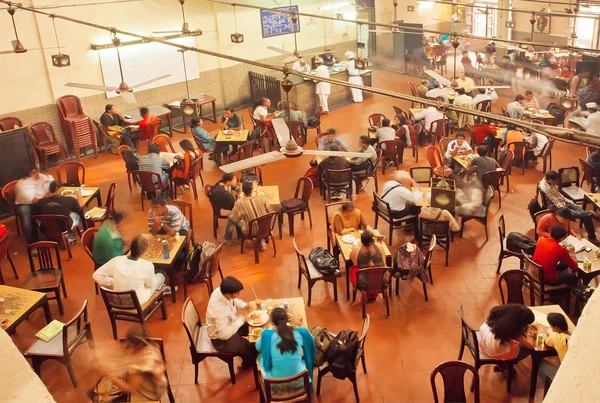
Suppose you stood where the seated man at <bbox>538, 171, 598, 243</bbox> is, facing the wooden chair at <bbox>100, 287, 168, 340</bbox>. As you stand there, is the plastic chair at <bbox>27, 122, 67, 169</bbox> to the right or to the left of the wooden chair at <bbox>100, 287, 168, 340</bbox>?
right

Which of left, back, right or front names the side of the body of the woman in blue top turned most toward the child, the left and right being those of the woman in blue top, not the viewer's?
right

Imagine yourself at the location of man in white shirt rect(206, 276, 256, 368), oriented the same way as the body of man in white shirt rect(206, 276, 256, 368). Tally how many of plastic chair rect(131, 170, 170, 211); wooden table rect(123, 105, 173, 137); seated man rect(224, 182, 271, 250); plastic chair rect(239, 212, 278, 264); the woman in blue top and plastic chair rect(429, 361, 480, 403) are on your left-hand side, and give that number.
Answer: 4

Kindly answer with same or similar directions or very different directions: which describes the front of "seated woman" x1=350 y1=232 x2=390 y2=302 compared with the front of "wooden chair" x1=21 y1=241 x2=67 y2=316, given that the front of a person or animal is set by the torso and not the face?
very different directions

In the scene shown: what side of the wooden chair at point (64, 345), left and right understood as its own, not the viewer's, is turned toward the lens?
left

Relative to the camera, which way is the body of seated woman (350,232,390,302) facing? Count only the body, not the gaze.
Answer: away from the camera

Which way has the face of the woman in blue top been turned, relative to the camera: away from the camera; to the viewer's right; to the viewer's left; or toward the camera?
away from the camera

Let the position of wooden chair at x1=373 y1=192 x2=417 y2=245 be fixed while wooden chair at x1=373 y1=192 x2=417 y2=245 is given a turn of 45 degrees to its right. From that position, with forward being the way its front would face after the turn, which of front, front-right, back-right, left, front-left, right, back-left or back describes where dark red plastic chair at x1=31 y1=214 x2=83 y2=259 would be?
back

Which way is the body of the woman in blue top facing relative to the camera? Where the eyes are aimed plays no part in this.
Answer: away from the camera

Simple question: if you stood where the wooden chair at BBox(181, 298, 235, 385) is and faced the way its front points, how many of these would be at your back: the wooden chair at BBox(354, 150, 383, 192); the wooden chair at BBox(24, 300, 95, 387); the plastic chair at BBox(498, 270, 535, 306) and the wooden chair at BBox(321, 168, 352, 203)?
1

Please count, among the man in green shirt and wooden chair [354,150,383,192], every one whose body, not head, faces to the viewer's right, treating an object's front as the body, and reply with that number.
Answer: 1

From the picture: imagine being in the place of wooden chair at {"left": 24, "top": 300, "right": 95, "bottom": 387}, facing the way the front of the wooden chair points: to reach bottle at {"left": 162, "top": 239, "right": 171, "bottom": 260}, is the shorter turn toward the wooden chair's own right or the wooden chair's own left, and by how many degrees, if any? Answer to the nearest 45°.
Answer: approximately 135° to the wooden chair's own right

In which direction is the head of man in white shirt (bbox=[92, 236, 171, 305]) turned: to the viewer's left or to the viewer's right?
to the viewer's right

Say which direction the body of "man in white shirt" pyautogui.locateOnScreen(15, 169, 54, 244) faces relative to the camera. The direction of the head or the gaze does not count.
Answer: to the viewer's right

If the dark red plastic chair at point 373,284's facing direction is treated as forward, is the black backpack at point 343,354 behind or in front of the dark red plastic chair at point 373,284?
behind

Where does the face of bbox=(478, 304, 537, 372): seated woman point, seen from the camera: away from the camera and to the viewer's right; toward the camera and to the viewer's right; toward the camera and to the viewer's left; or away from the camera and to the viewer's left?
away from the camera and to the viewer's right
